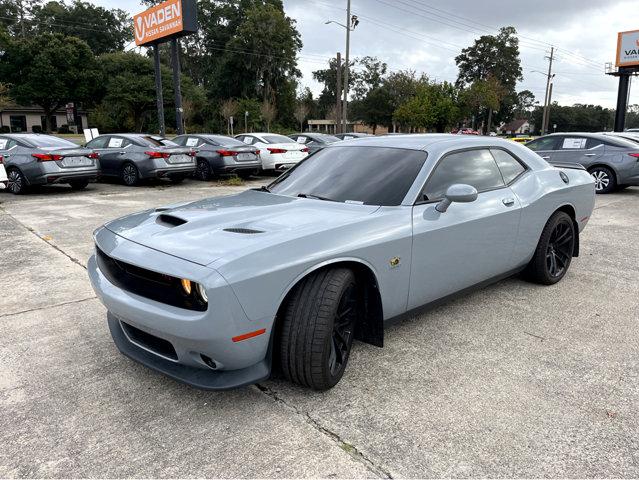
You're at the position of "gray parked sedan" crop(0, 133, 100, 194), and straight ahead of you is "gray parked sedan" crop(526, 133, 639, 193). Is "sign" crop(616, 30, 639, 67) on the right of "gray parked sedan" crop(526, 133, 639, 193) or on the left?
left

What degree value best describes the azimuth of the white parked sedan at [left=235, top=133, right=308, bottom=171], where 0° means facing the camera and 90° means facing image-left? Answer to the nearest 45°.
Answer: approximately 135°

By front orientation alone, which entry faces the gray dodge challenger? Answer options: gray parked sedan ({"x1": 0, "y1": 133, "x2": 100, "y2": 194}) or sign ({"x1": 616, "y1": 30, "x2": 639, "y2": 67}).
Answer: the sign

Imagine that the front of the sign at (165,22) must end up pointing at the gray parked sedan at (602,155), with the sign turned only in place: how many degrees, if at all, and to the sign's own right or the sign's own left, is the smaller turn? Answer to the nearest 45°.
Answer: approximately 90° to the sign's own left

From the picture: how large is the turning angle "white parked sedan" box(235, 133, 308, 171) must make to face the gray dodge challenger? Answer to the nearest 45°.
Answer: approximately 135° to its left

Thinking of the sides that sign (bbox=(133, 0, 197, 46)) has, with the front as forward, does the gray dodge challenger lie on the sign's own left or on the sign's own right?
on the sign's own left

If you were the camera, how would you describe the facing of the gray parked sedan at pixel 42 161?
facing away from the viewer and to the left of the viewer
